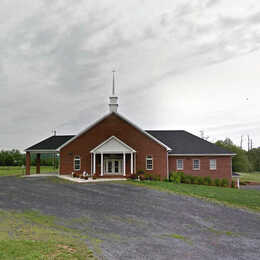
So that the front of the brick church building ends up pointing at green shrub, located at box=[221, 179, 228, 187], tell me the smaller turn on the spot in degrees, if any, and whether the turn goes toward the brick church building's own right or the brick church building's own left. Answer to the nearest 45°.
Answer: approximately 90° to the brick church building's own left

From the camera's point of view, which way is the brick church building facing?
toward the camera

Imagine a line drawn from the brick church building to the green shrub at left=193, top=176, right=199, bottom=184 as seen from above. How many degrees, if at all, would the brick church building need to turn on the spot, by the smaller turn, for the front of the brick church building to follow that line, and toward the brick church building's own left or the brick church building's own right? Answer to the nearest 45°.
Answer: approximately 90° to the brick church building's own left

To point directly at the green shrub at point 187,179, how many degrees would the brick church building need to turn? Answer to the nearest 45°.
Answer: approximately 90° to its left

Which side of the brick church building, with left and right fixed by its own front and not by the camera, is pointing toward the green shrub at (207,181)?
left

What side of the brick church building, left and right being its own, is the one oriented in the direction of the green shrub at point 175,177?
left
